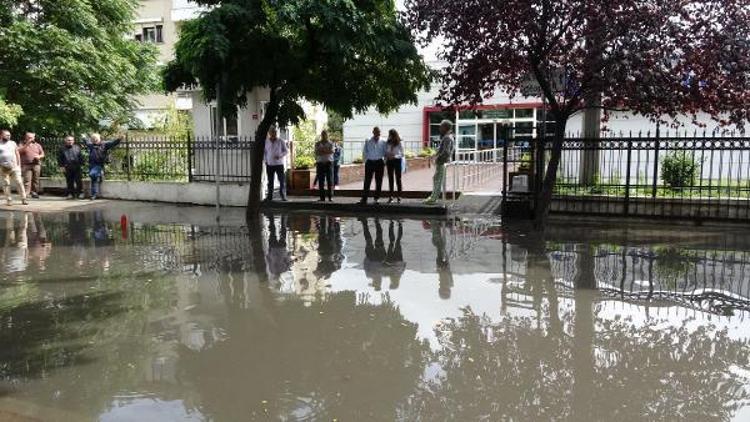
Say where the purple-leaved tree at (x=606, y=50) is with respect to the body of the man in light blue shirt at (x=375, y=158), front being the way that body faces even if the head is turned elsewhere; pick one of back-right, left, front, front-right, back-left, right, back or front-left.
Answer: front-left

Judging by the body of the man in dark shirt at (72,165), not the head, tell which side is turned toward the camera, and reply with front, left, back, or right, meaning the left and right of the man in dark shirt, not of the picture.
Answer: front

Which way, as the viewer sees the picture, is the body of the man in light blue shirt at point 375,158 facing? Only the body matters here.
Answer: toward the camera

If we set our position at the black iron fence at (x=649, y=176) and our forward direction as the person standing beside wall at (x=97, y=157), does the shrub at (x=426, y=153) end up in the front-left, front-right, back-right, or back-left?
front-right

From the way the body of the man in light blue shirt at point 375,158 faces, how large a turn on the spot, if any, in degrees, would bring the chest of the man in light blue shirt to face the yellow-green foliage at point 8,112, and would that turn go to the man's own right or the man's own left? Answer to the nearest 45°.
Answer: approximately 90° to the man's own right

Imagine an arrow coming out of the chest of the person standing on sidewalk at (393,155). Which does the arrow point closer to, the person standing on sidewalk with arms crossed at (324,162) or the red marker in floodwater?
the red marker in floodwater

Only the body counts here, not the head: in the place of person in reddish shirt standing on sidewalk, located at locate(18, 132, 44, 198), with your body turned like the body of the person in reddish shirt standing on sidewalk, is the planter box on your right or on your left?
on your left

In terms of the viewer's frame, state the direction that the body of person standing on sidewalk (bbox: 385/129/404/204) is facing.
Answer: toward the camera

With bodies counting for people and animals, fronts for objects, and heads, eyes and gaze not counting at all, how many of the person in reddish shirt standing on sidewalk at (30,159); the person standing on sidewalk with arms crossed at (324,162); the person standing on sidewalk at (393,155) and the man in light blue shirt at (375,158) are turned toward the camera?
4

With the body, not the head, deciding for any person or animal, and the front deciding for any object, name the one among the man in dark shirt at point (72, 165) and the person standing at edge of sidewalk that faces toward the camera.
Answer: the man in dark shirt

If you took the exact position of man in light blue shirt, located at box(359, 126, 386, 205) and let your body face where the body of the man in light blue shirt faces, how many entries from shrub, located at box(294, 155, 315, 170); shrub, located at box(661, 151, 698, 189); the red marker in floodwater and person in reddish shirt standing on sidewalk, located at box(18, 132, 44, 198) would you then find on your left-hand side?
1

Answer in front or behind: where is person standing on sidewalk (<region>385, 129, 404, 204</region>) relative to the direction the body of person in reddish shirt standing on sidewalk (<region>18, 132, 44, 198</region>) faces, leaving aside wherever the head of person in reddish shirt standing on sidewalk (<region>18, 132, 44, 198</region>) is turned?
in front

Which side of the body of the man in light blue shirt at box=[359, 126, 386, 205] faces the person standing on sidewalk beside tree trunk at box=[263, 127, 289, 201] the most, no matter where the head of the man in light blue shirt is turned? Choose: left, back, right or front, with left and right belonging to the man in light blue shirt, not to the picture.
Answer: right

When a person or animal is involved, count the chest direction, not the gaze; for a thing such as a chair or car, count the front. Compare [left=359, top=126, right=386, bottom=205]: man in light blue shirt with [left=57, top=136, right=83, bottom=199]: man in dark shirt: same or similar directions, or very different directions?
same or similar directions

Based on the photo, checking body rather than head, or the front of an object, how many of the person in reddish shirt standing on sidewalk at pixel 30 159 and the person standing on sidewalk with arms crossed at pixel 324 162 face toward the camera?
2
